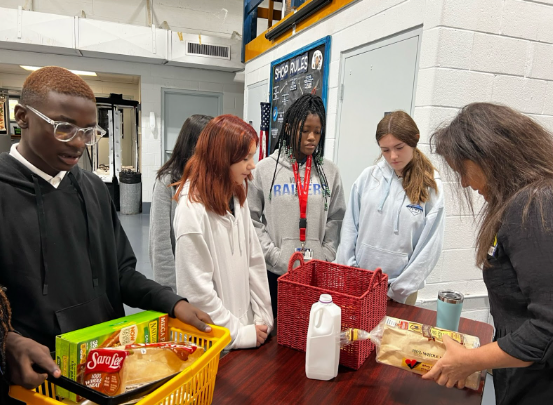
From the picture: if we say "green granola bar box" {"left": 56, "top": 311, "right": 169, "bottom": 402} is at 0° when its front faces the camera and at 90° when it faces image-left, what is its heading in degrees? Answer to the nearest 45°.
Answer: approximately 315°

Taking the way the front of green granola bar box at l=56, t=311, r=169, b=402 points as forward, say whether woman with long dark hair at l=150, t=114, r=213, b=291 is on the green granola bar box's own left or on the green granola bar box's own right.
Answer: on the green granola bar box's own left

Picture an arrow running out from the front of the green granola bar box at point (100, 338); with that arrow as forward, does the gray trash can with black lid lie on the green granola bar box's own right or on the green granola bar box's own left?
on the green granola bar box's own left

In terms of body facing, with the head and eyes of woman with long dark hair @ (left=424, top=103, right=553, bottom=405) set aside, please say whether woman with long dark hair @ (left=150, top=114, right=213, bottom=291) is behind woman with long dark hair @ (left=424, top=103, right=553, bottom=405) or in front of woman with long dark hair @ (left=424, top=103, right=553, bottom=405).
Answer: in front

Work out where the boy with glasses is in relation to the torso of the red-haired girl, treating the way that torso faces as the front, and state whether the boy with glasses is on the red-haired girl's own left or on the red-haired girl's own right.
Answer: on the red-haired girl's own right

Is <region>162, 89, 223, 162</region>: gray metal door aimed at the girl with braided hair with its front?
yes

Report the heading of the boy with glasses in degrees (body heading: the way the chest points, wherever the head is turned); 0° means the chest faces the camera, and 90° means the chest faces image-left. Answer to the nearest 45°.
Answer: approximately 315°

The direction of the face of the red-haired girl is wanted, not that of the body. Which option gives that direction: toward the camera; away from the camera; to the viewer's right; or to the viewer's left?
to the viewer's right

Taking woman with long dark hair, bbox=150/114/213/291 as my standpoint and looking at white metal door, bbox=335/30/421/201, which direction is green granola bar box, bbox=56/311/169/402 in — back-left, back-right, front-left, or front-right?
back-right

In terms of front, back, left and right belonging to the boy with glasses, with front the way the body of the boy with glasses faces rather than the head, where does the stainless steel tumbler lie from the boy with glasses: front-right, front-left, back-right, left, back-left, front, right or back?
front-left

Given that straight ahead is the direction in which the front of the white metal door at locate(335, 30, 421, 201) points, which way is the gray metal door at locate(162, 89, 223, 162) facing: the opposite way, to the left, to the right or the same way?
to the left

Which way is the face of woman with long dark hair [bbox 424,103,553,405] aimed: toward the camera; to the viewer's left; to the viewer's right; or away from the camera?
to the viewer's left

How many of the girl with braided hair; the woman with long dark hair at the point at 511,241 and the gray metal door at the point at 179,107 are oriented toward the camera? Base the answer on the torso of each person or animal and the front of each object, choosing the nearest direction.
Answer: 2

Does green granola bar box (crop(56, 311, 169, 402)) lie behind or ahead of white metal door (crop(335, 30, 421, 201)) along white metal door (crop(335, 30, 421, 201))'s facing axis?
ahead
